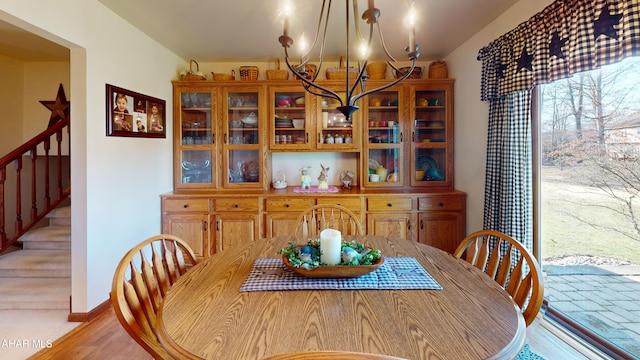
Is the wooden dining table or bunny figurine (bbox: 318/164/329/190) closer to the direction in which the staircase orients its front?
the wooden dining table

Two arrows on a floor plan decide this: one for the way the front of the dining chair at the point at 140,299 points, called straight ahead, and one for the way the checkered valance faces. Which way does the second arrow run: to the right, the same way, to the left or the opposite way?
the opposite way

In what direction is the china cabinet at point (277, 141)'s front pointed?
toward the camera

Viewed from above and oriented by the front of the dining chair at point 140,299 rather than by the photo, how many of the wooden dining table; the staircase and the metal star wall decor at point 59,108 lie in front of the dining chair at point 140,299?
1

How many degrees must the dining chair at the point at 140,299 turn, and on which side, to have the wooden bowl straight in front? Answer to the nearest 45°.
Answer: approximately 45° to its left

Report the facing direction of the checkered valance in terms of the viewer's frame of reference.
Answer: facing the viewer and to the left of the viewer

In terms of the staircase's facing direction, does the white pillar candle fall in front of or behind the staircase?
in front

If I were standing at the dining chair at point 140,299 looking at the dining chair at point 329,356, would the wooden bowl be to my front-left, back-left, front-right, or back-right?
front-left

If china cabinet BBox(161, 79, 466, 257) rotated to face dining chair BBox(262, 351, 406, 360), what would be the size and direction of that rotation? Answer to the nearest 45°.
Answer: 0° — it already faces it

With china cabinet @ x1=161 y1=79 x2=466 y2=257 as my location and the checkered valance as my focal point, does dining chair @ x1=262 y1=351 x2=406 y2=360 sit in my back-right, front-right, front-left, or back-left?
front-right

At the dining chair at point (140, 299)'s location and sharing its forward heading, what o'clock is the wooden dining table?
The wooden dining table is roughly at 12 o'clock from the dining chair.

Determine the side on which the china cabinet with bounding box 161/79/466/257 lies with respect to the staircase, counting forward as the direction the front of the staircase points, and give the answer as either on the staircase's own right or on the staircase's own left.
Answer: on the staircase's own left

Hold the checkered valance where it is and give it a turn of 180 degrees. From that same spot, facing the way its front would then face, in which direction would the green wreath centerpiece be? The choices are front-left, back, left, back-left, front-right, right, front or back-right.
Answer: back

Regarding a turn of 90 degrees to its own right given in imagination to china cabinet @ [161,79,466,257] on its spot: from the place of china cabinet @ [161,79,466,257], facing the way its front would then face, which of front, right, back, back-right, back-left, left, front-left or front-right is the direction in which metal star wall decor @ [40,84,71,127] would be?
front

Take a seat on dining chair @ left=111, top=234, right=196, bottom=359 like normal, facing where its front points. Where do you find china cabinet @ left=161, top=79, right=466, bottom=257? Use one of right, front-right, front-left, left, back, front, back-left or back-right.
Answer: left

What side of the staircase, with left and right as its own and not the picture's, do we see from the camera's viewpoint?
front

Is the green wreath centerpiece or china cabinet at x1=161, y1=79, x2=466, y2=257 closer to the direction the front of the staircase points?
the green wreath centerpiece
